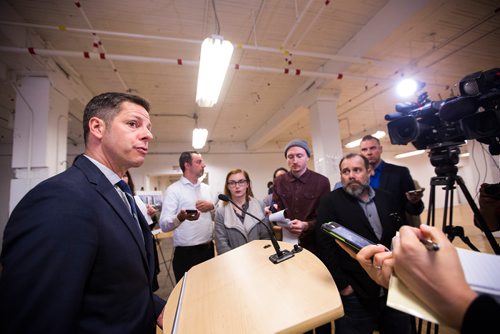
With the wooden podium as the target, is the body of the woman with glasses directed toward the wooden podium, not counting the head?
yes

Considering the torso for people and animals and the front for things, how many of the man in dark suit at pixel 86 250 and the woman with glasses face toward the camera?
1

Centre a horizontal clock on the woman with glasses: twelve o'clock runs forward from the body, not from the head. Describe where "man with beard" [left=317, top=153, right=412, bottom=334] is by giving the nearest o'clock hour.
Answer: The man with beard is roughly at 10 o'clock from the woman with glasses.

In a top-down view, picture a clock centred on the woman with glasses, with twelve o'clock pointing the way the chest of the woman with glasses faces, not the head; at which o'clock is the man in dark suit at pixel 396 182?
The man in dark suit is roughly at 9 o'clock from the woman with glasses.

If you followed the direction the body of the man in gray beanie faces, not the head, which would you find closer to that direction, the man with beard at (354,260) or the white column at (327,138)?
the man with beard

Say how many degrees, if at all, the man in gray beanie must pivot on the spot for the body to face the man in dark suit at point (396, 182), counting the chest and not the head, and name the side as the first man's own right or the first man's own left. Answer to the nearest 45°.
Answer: approximately 90° to the first man's own left

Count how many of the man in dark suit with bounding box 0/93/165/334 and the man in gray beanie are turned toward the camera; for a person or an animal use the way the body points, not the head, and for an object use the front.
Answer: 1

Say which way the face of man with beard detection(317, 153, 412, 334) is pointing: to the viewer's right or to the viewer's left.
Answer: to the viewer's left

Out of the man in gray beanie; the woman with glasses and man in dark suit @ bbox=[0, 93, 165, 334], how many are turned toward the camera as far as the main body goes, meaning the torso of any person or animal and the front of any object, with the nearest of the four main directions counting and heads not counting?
2

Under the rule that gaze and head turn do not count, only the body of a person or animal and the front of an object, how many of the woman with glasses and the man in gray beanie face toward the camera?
2
